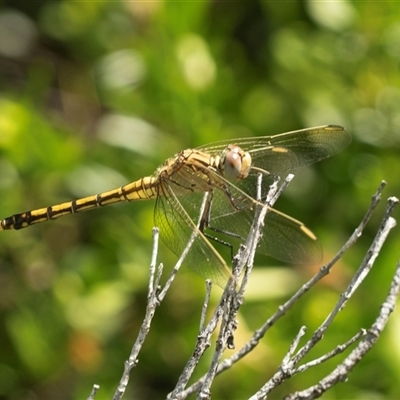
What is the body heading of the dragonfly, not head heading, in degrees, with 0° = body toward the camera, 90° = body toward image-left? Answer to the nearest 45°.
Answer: approximately 270°
